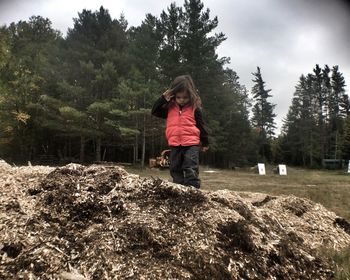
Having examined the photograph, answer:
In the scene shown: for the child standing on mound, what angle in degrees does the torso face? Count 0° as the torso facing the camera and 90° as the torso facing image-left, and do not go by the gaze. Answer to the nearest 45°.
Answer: approximately 0°
